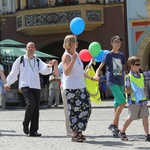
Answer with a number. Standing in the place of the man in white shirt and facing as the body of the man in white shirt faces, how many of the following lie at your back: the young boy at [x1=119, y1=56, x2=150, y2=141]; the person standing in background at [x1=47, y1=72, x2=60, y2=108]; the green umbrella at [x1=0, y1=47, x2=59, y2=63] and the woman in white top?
2

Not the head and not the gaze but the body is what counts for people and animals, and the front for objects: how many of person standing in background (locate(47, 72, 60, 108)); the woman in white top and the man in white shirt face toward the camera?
2

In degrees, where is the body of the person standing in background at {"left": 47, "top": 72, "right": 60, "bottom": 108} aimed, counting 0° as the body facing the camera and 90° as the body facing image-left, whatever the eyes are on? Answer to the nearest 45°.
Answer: approximately 0°

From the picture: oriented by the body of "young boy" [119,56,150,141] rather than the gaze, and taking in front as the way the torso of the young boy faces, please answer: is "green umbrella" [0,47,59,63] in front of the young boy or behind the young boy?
behind

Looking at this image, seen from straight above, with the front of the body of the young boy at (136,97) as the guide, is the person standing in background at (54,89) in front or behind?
behind

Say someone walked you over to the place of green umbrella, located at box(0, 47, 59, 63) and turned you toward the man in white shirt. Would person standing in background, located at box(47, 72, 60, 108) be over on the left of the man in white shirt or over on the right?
left
